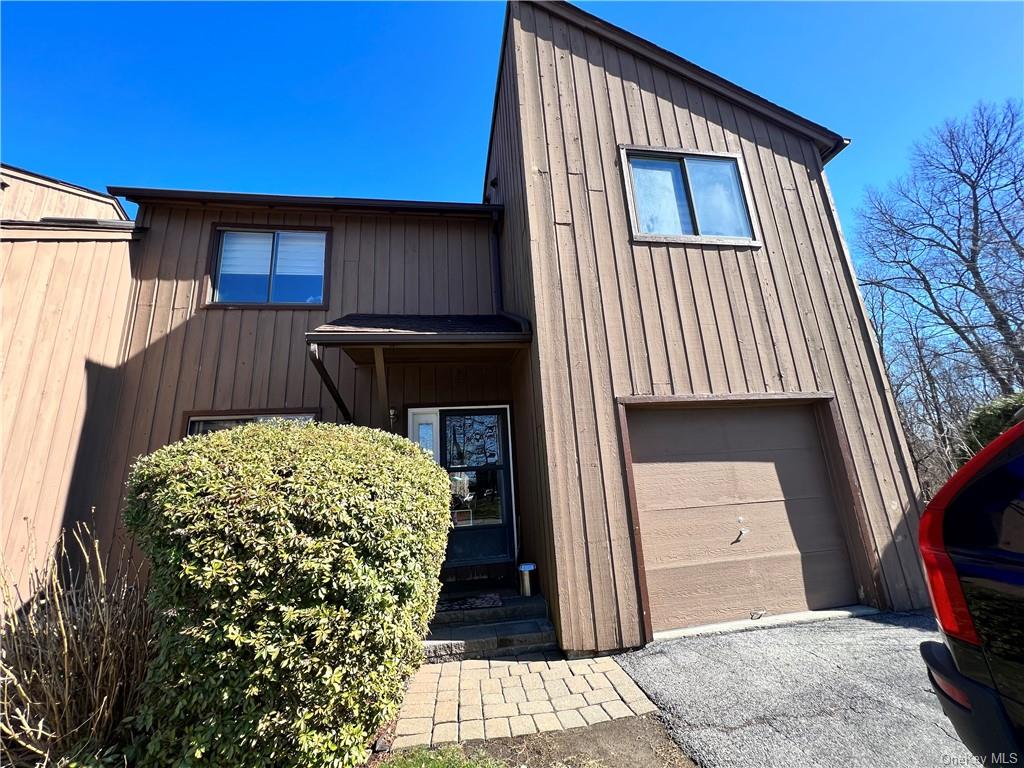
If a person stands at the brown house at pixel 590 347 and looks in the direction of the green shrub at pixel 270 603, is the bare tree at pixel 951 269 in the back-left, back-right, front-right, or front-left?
back-left

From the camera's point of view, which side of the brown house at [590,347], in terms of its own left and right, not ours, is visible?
front

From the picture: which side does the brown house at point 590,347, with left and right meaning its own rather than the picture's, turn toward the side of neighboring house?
right

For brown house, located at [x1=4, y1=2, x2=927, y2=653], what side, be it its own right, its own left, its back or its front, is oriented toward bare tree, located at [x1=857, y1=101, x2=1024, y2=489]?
left

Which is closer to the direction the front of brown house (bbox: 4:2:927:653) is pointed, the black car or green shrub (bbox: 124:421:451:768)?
the black car

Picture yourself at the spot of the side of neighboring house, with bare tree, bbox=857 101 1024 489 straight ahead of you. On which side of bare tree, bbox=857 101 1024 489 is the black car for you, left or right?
right

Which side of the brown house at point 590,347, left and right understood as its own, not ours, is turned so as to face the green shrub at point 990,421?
left

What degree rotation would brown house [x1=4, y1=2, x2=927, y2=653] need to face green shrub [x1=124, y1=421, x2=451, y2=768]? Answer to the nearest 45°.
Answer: approximately 45° to its right

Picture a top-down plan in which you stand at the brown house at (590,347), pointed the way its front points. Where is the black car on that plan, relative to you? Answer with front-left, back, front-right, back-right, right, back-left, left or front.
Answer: front
